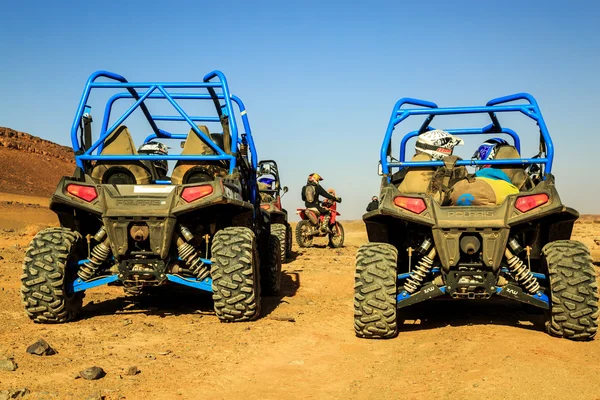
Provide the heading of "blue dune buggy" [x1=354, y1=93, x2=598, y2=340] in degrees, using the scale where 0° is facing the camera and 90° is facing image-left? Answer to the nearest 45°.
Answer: approximately 180°

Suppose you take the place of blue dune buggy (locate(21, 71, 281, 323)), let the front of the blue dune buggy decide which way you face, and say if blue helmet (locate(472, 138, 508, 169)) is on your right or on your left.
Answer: on your right

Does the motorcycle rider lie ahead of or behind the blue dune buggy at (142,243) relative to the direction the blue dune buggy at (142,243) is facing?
ahead

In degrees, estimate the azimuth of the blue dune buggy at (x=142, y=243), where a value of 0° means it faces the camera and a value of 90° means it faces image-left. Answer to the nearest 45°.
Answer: approximately 180°

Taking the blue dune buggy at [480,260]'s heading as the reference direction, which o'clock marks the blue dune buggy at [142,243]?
the blue dune buggy at [142,243] is roughly at 9 o'clock from the blue dune buggy at [480,260].

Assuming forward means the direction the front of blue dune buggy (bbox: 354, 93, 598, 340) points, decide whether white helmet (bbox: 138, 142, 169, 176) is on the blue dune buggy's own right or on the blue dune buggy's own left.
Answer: on the blue dune buggy's own left

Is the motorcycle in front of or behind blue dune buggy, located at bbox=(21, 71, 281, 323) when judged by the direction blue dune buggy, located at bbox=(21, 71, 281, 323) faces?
in front

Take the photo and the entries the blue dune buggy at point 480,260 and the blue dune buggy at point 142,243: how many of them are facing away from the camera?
2
